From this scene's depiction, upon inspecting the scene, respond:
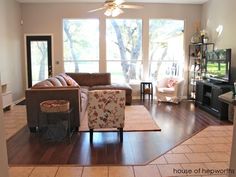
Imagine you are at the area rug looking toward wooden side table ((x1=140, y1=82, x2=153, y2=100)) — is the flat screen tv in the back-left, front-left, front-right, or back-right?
front-right

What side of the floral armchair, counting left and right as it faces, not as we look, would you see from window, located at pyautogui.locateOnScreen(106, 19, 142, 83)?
front

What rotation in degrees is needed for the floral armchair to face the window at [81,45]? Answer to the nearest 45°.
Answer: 0° — it already faces it

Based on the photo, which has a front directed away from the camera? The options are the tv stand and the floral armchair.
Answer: the floral armchair

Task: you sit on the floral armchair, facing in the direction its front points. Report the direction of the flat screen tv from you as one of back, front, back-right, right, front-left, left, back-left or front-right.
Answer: front-right

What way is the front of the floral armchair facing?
away from the camera

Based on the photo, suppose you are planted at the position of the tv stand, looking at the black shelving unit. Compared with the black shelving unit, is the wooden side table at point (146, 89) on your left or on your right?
left

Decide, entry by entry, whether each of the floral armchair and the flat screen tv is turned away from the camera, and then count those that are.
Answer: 1

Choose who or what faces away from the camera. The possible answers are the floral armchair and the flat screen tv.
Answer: the floral armchair

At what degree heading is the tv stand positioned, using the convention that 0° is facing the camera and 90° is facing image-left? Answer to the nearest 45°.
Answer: approximately 45°

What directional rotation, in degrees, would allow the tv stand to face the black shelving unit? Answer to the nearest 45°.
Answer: approximately 135° to its right

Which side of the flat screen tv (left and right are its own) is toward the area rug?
front
